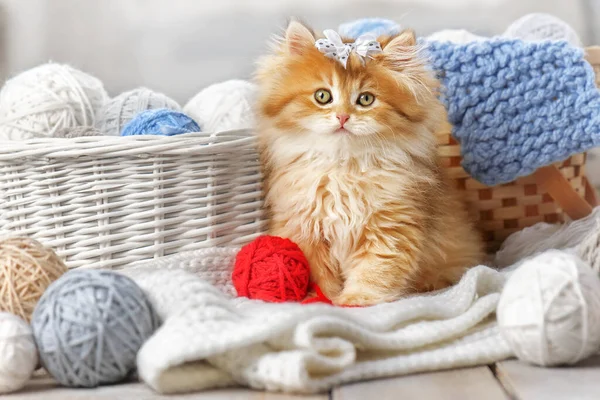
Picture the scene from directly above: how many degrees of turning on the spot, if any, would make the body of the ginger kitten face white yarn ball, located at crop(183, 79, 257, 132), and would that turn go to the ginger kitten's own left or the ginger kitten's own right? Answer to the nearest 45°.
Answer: approximately 90° to the ginger kitten's own right

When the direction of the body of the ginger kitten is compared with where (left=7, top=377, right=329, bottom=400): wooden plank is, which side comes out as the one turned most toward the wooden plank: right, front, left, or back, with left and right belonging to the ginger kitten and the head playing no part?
front

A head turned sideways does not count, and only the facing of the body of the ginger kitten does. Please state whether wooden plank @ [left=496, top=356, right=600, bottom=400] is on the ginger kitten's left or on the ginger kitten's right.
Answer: on the ginger kitten's left

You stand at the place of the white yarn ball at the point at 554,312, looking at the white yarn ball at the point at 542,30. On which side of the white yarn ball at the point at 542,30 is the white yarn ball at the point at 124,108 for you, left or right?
left

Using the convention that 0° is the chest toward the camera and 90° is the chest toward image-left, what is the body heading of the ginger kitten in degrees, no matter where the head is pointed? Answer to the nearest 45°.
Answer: approximately 45°

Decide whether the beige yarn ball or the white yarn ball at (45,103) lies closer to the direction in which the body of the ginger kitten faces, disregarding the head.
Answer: the beige yarn ball

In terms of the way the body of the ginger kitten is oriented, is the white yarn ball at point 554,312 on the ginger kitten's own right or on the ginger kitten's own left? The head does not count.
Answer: on the ginger kitten's own left

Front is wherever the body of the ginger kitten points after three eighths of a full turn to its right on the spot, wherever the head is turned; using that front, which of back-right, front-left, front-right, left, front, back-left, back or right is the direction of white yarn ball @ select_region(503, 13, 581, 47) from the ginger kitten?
front-right

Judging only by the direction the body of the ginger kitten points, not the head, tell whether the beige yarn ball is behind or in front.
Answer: in front

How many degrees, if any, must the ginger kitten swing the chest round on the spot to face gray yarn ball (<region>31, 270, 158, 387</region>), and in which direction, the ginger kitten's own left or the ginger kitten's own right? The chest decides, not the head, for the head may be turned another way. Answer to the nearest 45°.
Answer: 0° — it already faces it
